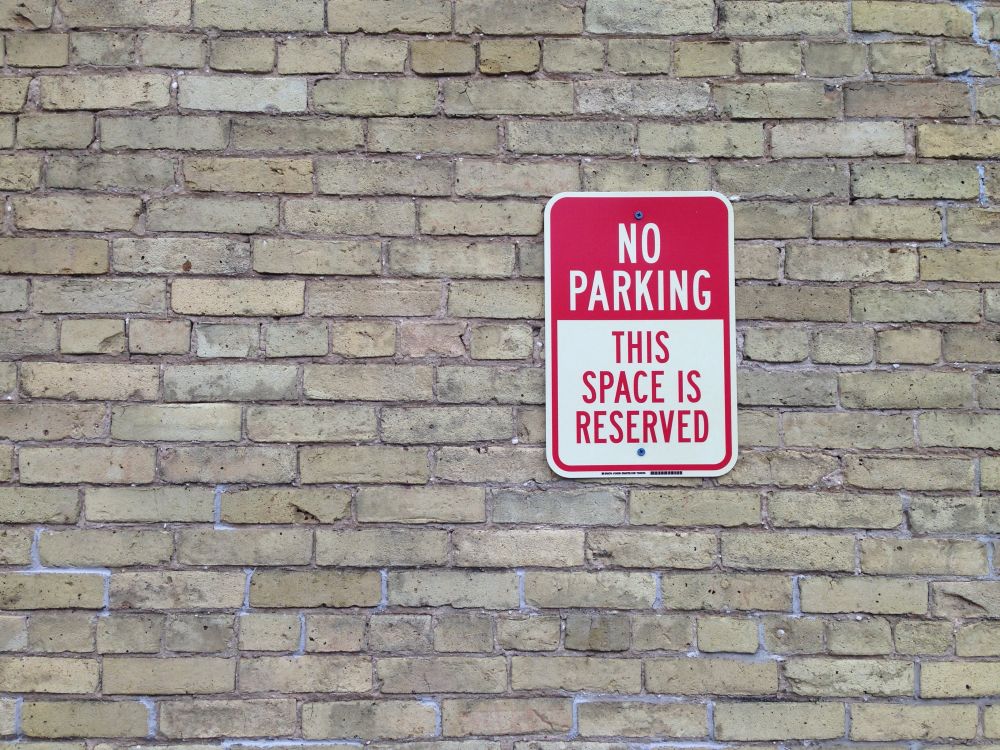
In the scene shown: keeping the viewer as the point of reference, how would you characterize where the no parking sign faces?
facing the viewer
